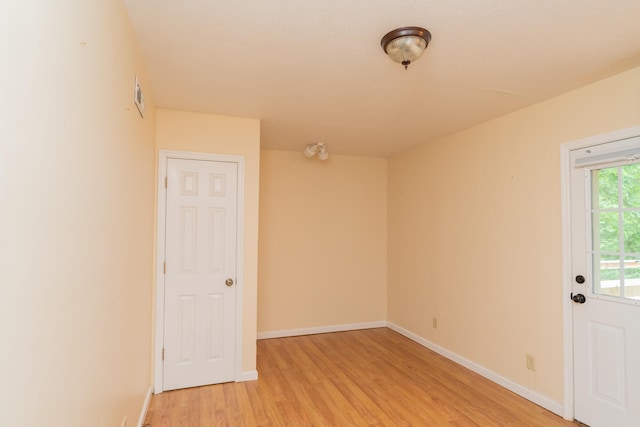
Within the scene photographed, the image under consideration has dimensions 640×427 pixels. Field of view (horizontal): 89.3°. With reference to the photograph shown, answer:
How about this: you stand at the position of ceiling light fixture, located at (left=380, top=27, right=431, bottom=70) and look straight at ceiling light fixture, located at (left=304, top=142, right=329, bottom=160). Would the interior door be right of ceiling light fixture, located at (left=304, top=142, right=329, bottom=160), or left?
left

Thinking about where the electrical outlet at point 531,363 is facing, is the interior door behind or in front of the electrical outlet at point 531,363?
in front

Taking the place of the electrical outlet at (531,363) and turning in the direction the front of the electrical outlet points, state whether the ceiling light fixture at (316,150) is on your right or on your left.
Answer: on your right
